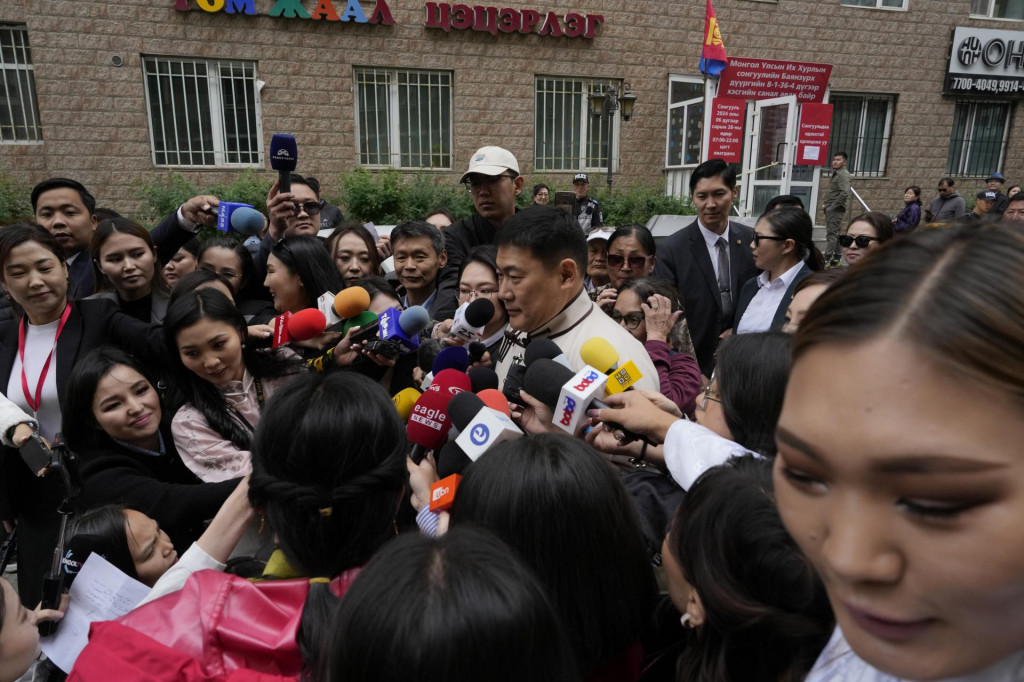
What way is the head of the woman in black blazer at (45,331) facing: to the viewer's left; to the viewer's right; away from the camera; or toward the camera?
toward the camera

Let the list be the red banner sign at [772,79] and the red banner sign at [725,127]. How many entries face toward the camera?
2

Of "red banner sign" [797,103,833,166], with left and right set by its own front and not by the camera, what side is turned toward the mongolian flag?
right

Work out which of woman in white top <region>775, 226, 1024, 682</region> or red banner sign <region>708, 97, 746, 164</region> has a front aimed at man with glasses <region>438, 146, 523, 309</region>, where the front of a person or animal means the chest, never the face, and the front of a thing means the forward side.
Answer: the red banner sign

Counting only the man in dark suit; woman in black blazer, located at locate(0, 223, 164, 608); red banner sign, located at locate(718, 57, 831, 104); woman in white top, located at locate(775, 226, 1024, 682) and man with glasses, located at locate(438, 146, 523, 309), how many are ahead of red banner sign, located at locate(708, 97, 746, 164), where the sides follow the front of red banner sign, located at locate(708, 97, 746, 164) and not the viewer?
4

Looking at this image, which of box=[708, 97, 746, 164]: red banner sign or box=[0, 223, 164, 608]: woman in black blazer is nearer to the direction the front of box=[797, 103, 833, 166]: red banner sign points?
the woman in black blazer

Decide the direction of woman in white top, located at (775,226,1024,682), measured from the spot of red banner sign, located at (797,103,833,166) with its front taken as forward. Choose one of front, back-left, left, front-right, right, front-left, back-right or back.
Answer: front

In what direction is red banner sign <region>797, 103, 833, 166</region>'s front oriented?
toward the camera

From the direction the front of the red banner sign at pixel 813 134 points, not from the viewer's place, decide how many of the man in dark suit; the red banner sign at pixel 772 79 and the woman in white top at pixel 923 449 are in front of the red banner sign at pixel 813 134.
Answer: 2

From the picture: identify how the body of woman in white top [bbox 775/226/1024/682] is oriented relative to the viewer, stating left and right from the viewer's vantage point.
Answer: facing the viewer and to the left of the viewer

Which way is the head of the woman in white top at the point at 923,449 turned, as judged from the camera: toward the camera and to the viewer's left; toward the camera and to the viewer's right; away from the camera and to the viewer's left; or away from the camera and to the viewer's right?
toward the camera and to the viewer's left

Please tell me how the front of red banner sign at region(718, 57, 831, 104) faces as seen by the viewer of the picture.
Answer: facing the viewer

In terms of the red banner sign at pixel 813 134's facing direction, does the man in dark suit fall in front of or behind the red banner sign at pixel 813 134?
in front

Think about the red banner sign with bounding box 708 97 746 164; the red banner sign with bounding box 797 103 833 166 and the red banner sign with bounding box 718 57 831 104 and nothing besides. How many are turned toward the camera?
3

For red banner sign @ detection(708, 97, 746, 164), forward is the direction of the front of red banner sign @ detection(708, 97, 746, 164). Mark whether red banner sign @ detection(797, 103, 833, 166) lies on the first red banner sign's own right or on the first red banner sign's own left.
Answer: on the first red banner sign's own left

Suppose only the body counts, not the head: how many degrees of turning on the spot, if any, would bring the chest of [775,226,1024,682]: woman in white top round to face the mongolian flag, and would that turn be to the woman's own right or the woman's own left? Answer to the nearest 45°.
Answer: approximately 135° to the woman's own right

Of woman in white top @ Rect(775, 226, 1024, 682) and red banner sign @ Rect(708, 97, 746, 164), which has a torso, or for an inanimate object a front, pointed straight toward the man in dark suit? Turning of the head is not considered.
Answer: the red banner sign

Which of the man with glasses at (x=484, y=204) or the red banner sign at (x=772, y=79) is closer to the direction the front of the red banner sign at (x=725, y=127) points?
the man with glasses

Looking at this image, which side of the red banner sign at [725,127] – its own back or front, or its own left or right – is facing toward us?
front

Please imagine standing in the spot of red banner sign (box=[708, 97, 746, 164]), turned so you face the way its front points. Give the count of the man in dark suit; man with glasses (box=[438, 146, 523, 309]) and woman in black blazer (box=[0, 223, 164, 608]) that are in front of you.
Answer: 3
